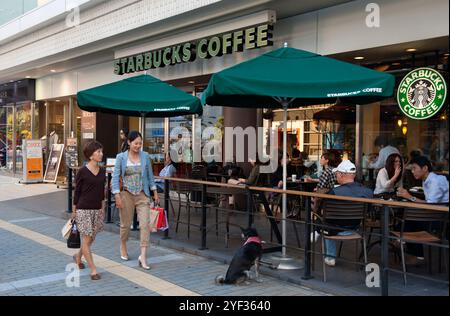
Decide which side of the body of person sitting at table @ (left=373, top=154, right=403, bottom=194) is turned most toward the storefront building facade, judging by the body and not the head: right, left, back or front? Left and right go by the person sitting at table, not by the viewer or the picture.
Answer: back

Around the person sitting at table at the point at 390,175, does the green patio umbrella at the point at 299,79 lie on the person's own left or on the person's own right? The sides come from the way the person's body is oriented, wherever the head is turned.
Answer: on the person's own right

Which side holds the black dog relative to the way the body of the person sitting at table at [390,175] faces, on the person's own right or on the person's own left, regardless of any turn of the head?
on the person's own right

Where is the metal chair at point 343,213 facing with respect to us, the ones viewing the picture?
facing away from the viewer and to the left of the viewer
